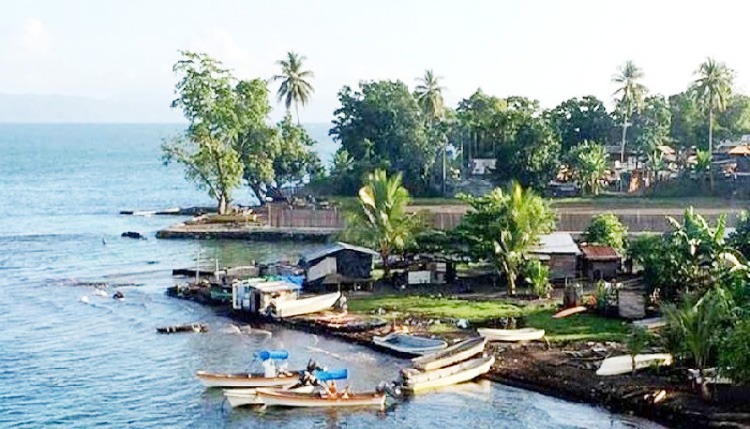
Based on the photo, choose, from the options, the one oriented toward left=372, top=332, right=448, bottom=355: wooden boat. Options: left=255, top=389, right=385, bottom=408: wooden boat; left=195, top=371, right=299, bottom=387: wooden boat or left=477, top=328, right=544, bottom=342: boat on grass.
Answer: the boat on grass

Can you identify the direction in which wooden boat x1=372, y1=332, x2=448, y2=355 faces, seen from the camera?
facing to the left of the viewer

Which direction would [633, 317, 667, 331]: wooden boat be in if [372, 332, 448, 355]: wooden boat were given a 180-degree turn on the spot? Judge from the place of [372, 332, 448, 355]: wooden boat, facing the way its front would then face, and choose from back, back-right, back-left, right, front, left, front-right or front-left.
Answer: front

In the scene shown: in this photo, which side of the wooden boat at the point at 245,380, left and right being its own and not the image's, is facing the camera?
left

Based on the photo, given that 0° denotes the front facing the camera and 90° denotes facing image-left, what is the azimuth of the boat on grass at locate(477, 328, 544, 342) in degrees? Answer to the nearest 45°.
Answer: approximately 90°

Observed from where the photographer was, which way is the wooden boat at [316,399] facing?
facing to the left of the viewer

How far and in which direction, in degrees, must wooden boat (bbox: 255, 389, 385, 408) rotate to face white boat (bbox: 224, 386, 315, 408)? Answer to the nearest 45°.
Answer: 0° — it already faces it
